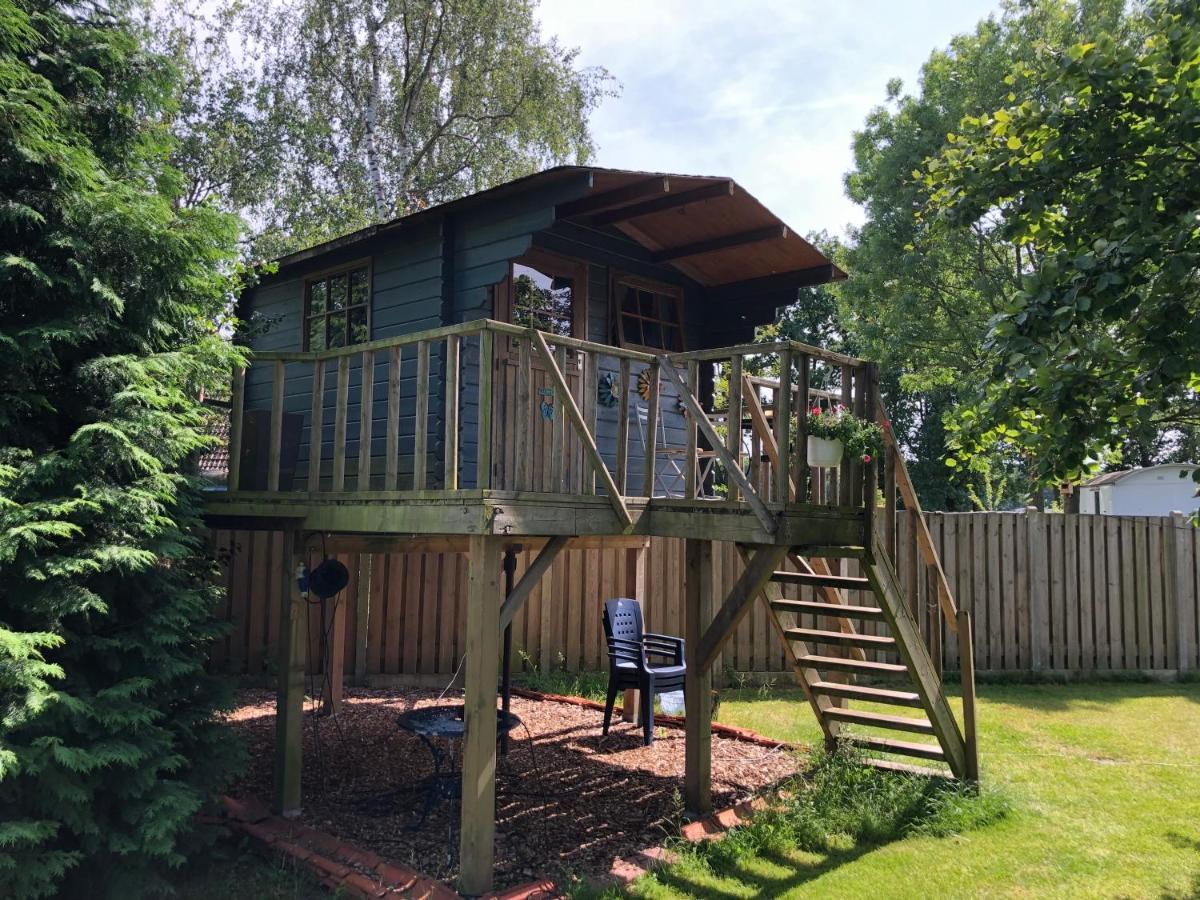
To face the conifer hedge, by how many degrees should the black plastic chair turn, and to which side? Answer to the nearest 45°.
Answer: approximately 90° to its right

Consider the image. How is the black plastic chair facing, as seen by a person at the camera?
facing the viewer and to the right of the viewer

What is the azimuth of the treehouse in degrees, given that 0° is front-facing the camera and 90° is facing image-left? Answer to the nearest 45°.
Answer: approximately 315°

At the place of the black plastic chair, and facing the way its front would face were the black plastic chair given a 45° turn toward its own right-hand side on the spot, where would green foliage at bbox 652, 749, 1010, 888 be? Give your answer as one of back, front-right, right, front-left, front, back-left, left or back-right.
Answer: front-left

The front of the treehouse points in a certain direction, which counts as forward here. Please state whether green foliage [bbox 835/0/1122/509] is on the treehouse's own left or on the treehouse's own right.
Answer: on the treehouse's own left

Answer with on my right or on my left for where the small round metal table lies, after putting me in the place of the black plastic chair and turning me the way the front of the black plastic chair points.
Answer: on my right

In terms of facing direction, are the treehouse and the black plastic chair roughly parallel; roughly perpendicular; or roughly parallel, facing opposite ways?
roughly parallel

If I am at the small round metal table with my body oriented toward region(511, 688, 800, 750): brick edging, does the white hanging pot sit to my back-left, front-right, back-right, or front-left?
front-right
